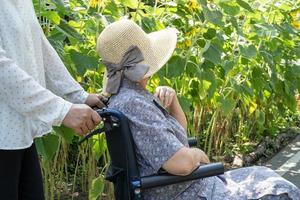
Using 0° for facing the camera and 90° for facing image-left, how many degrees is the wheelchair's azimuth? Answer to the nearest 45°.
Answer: approximately 270°

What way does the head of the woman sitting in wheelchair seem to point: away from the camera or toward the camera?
away from the camera

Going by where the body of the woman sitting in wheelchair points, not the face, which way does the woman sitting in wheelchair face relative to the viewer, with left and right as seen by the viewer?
facing to the right of the viewer
